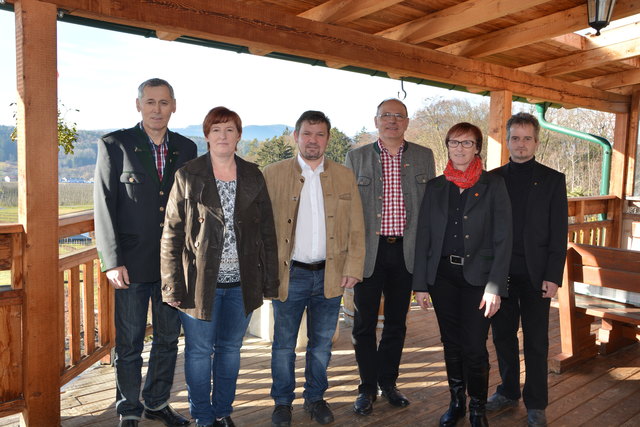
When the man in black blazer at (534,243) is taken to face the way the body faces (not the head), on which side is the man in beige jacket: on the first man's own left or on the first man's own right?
on the first man's own right

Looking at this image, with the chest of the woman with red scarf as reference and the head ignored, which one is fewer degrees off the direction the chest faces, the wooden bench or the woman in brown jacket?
the woman in brown jacket

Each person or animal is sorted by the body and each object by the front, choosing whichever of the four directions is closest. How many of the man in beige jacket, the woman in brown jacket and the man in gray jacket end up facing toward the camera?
3

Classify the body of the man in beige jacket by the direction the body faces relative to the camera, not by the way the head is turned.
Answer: toward the camera

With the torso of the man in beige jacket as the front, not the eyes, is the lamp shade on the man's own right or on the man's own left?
on the man's own left

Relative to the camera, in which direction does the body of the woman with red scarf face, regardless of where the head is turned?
toward the camera

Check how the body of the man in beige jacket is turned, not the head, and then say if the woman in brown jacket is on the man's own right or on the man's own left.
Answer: on the man's own right

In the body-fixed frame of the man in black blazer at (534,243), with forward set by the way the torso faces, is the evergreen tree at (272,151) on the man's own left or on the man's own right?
on the man's own right

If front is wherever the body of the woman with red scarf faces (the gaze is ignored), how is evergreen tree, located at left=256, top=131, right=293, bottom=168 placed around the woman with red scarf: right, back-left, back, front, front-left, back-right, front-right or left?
back-right
